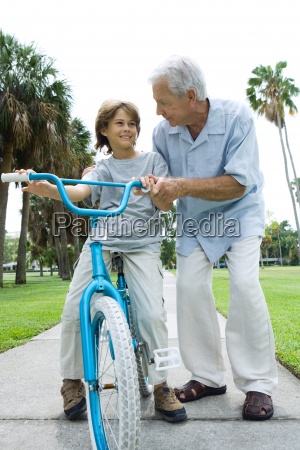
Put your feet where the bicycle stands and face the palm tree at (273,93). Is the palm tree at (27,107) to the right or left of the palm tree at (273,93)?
left

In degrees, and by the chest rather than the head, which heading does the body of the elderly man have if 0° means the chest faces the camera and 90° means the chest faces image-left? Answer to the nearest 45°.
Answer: approximately 45°

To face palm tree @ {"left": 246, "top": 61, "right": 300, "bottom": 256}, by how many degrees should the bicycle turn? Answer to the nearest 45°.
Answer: approximately 135° to its left

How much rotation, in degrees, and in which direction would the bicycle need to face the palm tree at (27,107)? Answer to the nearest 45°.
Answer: approximately 180°

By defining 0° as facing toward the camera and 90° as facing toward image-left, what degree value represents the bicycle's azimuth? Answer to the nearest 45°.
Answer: approximately 0°

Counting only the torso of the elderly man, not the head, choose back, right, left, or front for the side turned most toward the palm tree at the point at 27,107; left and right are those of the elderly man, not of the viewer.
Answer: right

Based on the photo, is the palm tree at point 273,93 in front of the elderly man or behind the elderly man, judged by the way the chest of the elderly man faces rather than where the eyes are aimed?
behind
